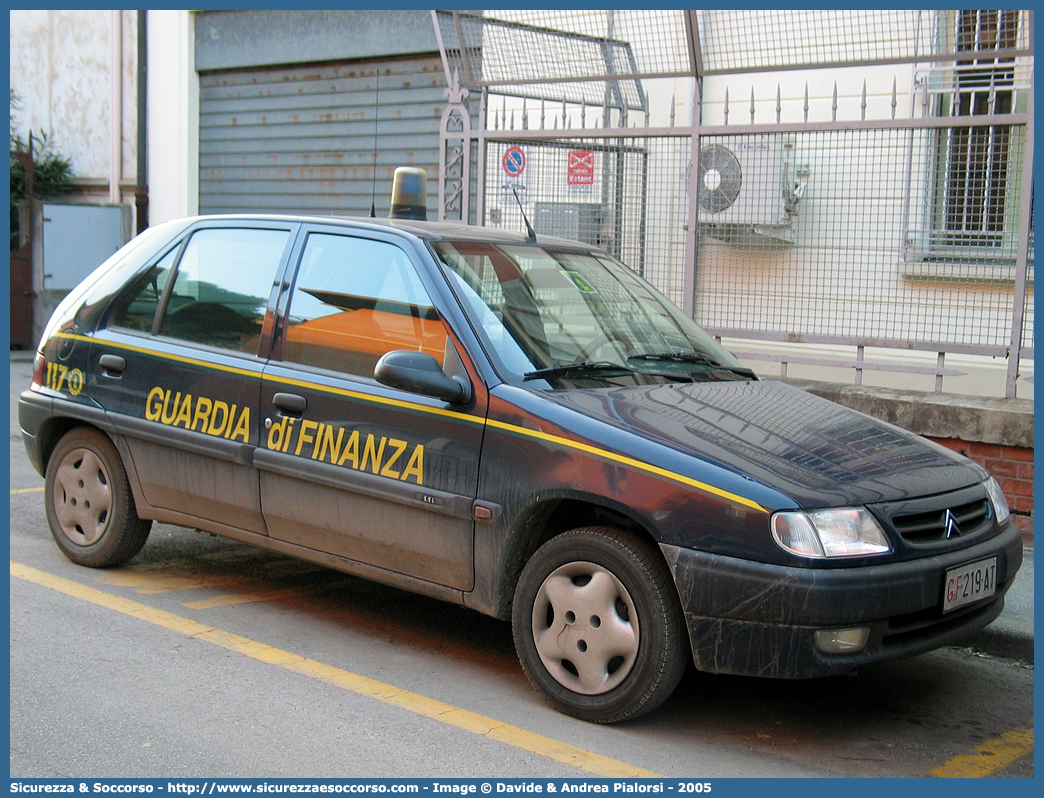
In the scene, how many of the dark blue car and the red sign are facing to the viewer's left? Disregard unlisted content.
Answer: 0

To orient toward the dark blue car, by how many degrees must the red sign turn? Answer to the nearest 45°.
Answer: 0° — it already faces it

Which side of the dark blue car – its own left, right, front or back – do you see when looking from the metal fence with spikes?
left

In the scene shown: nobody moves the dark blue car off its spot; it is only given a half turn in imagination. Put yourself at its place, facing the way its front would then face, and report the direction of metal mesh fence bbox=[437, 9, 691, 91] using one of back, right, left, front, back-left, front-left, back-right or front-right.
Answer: front-right

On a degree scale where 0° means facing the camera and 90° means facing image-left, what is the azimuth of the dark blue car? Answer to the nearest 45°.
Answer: approximately 315°

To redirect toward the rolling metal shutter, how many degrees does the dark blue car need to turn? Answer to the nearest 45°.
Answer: approximately 135° to its left

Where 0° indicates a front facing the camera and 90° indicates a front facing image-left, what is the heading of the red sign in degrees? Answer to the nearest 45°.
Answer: approximately 0°
